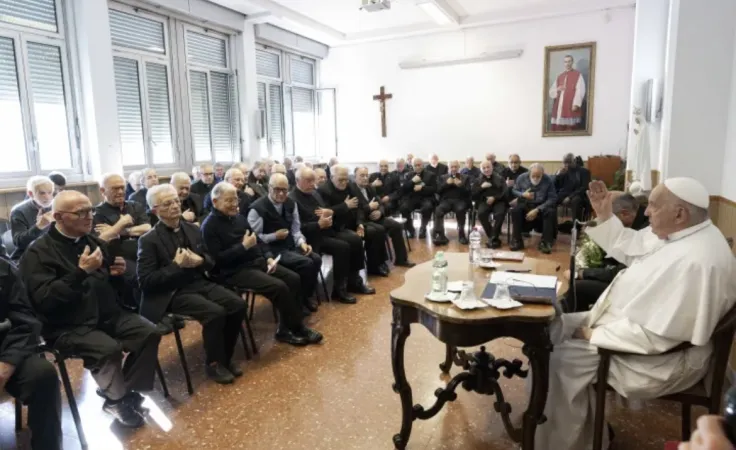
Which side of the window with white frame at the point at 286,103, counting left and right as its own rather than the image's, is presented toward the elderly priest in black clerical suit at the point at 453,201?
front

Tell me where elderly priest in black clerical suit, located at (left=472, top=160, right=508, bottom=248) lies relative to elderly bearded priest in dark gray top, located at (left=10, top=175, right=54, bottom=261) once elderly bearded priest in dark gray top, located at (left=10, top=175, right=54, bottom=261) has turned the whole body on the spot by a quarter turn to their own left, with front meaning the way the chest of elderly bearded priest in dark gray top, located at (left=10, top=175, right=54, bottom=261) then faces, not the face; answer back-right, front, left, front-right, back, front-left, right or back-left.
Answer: front-right

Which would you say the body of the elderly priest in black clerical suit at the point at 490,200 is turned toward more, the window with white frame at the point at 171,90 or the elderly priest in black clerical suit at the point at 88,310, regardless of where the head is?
the elderly priest in black clerical suit

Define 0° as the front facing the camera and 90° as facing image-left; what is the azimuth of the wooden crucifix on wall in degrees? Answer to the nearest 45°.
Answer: approximately 0°

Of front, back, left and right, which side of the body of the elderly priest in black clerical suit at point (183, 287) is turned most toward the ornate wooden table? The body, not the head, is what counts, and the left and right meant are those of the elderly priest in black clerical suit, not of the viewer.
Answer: front

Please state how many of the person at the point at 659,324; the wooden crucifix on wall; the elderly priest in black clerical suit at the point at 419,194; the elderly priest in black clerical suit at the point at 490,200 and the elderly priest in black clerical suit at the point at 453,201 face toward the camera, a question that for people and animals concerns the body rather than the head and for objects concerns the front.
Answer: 4

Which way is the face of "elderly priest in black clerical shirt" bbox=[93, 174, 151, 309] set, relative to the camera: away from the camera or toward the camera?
toward the camera

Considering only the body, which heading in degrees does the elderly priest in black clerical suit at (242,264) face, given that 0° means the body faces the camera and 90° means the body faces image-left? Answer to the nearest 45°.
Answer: approximately 315°

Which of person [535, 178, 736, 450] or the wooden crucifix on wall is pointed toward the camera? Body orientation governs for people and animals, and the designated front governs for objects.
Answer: the wooden crucifix on wall

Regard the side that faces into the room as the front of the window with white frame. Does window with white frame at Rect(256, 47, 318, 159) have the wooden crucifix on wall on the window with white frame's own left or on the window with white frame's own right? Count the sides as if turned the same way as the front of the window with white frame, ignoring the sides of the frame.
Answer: on the window with white frame's own left

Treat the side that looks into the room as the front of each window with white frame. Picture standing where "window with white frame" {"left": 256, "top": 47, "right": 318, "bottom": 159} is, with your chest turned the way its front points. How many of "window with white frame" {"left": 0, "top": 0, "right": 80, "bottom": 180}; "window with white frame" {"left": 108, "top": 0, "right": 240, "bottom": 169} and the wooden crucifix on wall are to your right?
2

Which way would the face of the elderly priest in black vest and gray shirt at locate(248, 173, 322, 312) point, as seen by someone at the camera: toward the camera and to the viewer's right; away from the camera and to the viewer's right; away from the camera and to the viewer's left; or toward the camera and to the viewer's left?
toward the camera and to the viewer's right

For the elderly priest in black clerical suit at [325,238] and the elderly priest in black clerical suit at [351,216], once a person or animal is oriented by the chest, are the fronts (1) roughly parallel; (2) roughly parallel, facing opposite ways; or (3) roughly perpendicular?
roughly parallel

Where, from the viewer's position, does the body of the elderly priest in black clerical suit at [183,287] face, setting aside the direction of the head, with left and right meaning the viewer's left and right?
facing the viewer and to the right of the viewer

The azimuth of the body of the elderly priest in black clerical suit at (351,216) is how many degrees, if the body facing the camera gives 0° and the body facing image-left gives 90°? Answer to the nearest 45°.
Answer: approximately 315°

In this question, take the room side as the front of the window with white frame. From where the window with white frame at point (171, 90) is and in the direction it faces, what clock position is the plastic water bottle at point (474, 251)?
The plastic water bottle is roughly at 1 o'clock from the window with white frame.
